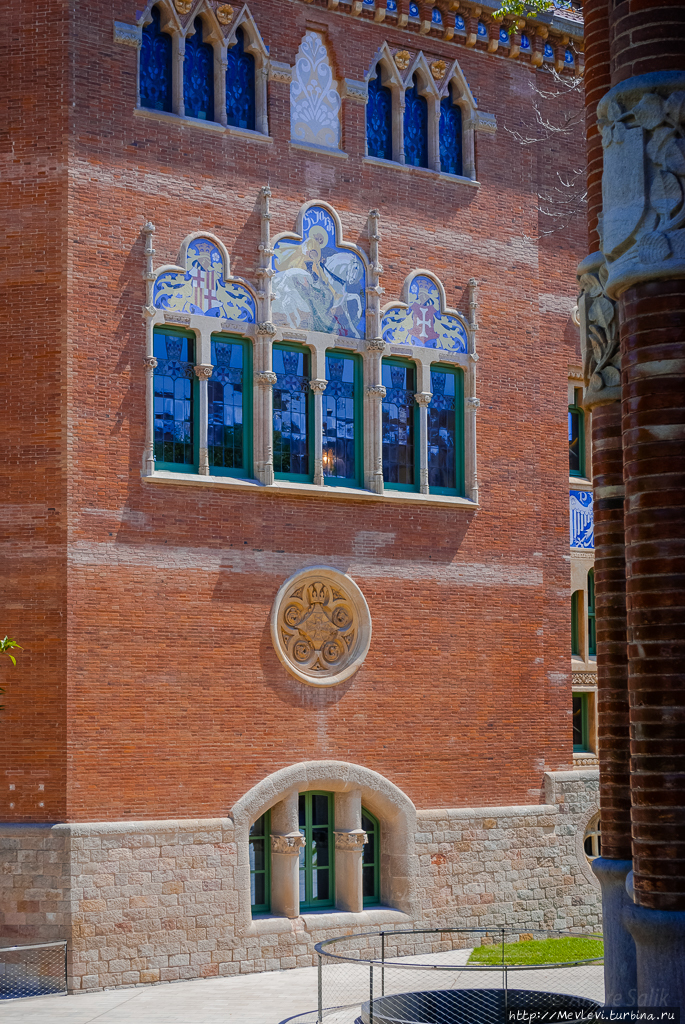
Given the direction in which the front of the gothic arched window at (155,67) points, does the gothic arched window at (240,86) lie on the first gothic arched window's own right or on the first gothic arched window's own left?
on the first gothic arched window's own left

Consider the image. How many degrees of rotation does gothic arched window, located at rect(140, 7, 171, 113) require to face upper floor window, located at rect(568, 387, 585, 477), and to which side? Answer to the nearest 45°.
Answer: approximately 90° to its left

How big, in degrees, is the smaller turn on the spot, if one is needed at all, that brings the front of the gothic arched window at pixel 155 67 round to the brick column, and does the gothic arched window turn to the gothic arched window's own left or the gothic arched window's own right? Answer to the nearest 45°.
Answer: approximately 45° to the gothic arched window's own right

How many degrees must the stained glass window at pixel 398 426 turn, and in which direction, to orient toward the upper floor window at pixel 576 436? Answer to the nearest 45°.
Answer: approximately 90° to its left

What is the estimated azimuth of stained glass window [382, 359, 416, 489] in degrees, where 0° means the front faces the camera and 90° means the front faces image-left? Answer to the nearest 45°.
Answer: approximately 315°

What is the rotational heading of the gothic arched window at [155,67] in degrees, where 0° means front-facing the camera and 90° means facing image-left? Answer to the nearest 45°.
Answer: approximately 315°

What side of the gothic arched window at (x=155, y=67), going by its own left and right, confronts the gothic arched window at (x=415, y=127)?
left

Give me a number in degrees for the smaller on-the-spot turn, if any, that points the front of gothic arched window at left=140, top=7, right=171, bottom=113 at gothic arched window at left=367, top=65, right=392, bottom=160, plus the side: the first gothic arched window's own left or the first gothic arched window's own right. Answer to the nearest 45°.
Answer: approximately 90° to the first gothic arched window's own left
